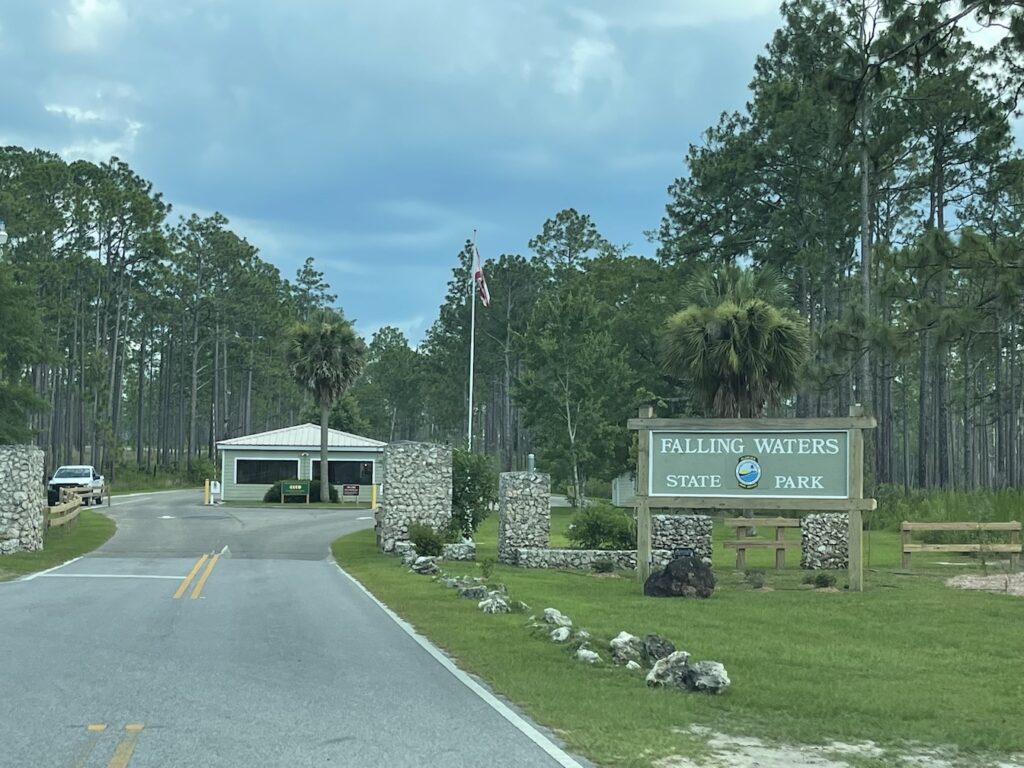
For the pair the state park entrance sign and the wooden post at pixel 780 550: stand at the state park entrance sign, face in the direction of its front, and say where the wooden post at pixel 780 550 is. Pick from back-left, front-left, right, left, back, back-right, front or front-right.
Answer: back

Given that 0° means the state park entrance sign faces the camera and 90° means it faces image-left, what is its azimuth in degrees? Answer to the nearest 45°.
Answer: approximately 0°

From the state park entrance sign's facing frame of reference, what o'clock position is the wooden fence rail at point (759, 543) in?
The wooden fence rail is roughly at 6 o'clock from the state park entrance sign.

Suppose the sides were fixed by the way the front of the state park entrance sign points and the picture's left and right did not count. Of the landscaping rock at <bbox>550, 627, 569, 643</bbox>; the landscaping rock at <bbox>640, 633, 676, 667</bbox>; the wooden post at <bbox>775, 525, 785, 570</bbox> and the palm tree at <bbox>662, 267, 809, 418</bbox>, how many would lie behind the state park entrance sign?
2

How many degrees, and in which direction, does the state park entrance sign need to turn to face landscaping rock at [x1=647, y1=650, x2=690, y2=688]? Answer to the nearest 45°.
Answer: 0° — it already faces it
